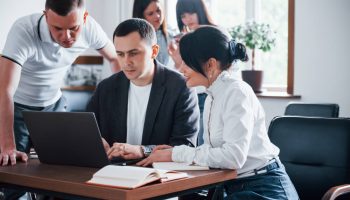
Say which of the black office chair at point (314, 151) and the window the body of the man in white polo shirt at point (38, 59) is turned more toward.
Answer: the black office chair

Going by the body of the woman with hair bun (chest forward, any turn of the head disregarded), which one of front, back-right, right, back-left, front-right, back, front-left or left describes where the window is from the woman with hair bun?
right

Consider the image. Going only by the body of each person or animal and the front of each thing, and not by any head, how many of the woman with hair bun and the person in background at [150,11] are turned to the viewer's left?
1

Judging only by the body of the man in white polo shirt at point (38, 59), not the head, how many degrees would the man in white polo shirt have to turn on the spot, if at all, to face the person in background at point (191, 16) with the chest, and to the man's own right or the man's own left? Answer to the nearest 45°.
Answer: approximately 90° to the man's own left

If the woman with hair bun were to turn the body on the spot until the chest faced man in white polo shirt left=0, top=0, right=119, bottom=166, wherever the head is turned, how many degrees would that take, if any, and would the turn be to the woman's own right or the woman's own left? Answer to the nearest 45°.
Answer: approximately 45° to the woman's own right

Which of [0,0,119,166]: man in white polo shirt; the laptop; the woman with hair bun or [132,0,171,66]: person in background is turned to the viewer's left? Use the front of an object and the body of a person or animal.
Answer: the woman with hair bun

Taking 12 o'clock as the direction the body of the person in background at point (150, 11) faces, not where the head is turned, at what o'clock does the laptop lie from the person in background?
The laptop is roughly at 2 o'clock from the person in background.

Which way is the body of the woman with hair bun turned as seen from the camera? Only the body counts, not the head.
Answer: to the viewer's left

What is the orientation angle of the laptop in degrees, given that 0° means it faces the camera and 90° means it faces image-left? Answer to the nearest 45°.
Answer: approximately 225°

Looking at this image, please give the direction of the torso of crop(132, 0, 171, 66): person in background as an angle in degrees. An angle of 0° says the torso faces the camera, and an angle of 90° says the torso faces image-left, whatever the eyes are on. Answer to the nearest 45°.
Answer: approximately 315°

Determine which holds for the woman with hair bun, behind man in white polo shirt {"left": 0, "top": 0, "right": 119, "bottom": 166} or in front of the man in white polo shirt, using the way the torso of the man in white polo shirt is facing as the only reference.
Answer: in front
